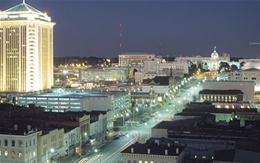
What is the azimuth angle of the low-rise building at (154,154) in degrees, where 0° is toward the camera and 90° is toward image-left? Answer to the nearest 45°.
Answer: approximately 0°

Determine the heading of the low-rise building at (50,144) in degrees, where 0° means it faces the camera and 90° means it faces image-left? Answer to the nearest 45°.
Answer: approximately 315°

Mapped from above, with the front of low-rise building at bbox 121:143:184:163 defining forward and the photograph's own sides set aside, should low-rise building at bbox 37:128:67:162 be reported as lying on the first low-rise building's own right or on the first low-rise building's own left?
on the first low-rise building's own right
